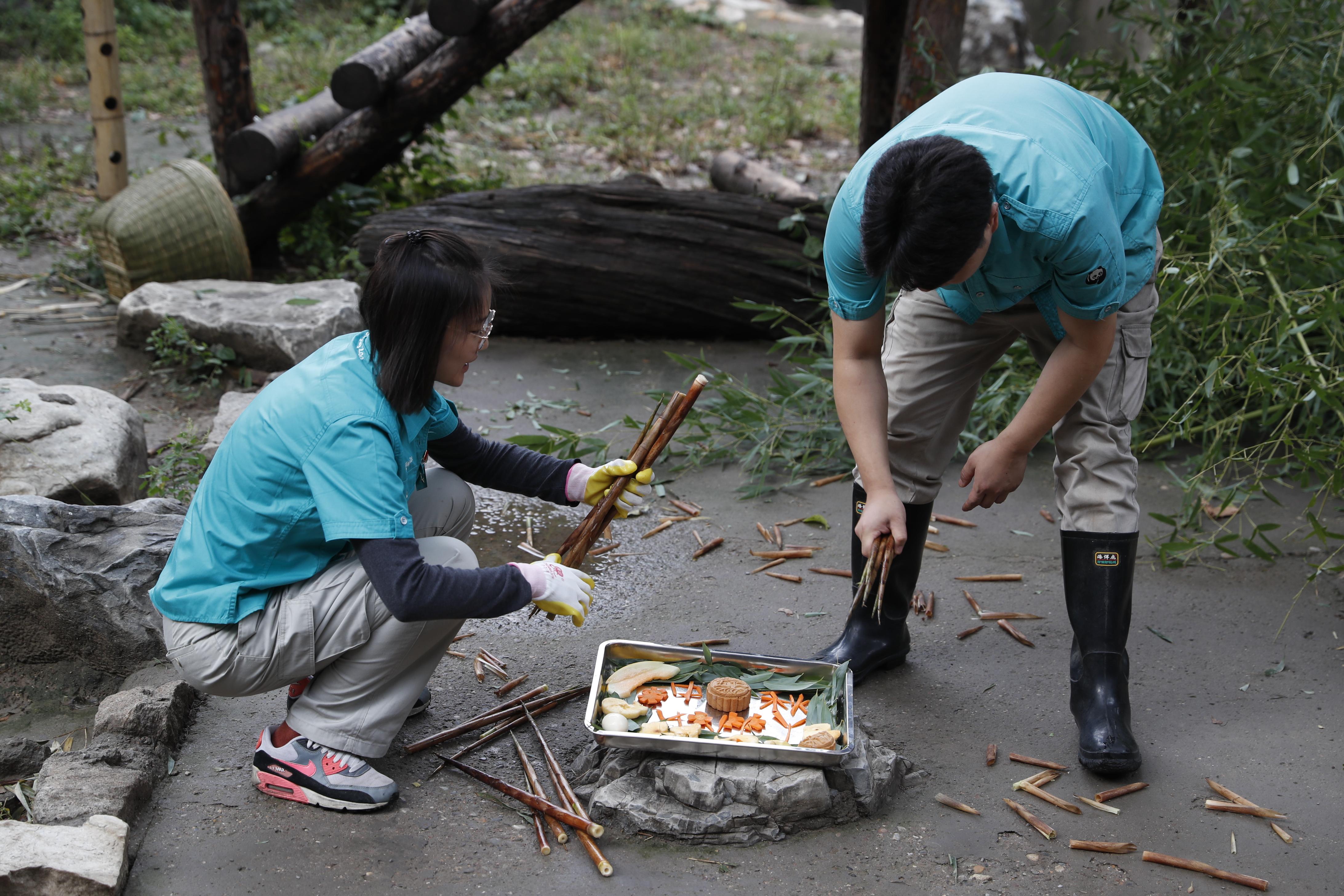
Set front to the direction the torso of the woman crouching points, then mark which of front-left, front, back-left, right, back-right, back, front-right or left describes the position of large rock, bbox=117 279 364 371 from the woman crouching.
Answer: left

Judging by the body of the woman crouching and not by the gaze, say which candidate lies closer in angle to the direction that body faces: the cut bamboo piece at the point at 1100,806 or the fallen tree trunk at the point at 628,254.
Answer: the cut bamboo piece

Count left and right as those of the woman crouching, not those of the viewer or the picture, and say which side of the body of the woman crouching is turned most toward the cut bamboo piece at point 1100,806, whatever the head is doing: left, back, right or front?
front

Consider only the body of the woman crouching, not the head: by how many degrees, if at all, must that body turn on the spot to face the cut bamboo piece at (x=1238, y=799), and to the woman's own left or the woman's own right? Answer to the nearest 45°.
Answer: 0° — they already face it

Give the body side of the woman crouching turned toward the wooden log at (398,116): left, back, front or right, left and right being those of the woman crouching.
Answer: left

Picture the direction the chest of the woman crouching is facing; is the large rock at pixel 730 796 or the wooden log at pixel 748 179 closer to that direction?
the large rock

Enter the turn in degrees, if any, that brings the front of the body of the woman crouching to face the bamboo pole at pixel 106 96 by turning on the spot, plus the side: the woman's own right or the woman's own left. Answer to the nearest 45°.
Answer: approximately 90° to the woman's own left

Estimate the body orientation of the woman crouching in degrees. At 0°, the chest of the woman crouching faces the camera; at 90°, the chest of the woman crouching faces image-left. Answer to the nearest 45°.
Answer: approximately 270°

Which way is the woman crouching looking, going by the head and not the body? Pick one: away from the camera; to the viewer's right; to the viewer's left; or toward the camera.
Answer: to the viewer's right

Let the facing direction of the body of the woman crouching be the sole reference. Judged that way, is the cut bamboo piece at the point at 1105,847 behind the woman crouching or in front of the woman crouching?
in front

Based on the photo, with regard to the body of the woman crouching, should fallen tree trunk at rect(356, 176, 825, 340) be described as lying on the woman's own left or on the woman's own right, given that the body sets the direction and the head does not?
on the woman's own left

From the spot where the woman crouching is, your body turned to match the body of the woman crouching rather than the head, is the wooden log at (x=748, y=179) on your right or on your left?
on your left

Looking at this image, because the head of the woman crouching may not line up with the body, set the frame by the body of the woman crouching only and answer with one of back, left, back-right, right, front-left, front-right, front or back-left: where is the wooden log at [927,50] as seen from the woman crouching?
front-left

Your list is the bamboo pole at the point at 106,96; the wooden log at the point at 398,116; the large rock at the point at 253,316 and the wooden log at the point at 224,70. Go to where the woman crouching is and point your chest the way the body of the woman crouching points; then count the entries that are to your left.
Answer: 4

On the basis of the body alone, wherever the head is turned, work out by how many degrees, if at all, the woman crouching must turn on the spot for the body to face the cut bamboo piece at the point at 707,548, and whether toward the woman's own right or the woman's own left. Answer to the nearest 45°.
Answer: approximately 45° to the woman's own left
